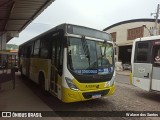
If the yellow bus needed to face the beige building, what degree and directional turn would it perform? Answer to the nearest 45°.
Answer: approximately 135° to its left
